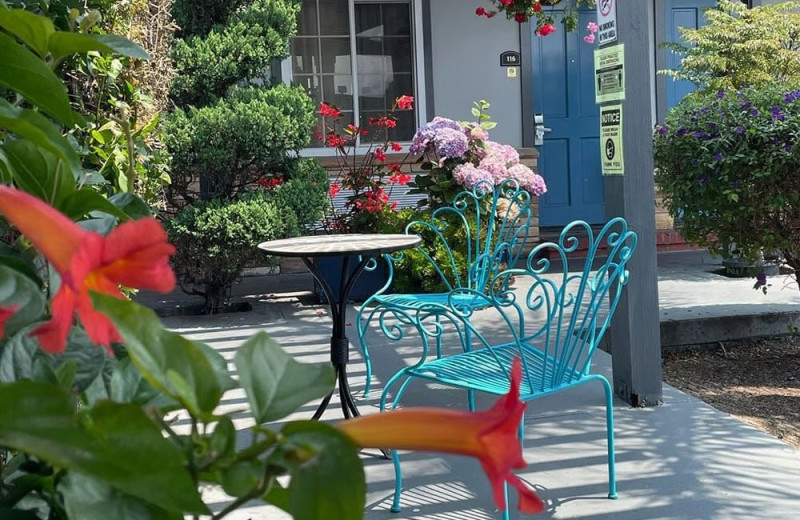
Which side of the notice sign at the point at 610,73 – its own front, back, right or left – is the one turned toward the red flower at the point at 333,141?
right

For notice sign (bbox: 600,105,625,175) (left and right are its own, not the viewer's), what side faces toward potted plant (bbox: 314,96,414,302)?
right

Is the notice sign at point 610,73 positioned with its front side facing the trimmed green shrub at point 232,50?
no

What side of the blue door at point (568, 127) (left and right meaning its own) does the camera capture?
front

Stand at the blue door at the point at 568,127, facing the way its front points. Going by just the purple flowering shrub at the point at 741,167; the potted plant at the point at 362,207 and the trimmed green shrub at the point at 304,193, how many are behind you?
0

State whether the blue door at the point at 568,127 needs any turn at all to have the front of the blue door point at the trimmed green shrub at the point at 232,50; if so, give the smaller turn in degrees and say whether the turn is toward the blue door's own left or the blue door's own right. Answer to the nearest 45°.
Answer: approximately 45° to the blue door's own right

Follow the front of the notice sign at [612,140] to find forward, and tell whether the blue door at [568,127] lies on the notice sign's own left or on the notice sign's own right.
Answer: on the notice sign's own right

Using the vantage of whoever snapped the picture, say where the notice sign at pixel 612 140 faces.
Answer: facing the viewer and to the left of the viewer

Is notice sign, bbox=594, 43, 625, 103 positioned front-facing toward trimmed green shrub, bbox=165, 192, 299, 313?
no

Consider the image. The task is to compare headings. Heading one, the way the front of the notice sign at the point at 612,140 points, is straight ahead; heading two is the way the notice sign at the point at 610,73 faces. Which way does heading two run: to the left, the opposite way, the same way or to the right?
the same way

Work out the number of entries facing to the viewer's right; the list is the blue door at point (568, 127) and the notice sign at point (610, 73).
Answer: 0

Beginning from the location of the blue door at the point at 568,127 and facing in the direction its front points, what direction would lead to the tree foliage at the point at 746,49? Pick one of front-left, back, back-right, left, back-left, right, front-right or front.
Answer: front-left

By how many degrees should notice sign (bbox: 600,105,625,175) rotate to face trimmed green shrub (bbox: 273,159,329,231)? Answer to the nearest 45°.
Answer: approximately 90° to its right

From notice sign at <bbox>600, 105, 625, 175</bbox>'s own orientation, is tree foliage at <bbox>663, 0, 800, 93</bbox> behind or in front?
behind

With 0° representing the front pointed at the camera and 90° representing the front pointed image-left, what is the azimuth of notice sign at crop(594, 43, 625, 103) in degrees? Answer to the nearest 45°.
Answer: approximately 45°
